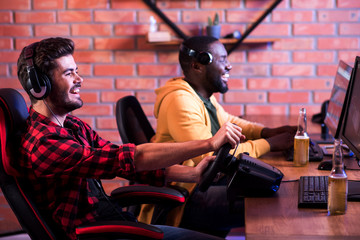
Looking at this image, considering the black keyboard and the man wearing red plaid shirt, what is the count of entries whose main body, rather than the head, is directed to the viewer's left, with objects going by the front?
1

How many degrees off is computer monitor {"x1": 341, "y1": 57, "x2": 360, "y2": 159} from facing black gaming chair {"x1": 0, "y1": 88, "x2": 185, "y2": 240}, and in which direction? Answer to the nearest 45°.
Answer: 0° — it already faces it

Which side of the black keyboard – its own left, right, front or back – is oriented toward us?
left

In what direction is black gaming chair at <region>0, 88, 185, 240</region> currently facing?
to the viewer's right

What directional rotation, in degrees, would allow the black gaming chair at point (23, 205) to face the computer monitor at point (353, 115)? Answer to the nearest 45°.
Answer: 0° — it already faces it

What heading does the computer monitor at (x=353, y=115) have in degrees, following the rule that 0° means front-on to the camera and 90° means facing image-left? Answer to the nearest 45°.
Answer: approximately 45°

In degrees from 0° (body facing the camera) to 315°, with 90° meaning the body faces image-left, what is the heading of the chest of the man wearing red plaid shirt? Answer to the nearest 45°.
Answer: approximately 270°

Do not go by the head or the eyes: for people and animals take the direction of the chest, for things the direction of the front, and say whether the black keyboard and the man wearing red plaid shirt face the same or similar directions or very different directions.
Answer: very different directions

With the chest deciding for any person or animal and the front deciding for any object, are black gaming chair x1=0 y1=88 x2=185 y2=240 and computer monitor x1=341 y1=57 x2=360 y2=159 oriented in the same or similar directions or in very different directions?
very different directions

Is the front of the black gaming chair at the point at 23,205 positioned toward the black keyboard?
yes
